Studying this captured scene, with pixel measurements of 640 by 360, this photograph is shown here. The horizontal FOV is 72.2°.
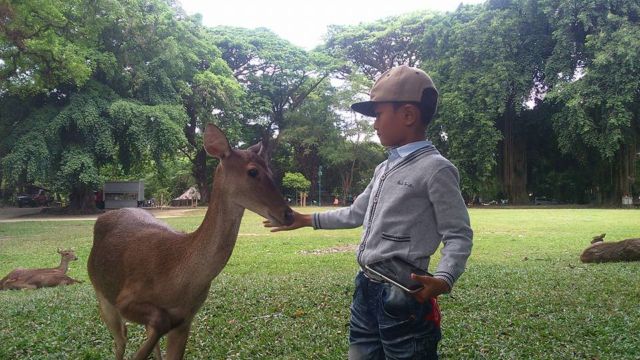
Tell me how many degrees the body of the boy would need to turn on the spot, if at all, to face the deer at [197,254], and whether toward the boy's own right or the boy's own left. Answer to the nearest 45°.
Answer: approximately 45° to the boy's own right

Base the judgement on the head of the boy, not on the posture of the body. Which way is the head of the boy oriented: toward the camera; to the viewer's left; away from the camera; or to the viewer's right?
to the viewer's left

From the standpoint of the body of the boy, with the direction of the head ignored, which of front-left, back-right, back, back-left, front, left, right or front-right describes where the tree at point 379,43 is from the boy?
back-right

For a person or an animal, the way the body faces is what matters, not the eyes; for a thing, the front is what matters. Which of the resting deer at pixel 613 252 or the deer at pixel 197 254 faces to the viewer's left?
the resting deer

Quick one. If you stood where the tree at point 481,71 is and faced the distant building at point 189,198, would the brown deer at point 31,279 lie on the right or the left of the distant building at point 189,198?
left

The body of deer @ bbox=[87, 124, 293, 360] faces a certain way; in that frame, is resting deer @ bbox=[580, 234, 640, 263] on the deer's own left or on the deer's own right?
on the deer's own left

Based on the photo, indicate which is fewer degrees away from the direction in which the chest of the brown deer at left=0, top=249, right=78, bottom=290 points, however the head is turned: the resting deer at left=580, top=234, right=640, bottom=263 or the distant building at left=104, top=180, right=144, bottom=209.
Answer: the resting deer

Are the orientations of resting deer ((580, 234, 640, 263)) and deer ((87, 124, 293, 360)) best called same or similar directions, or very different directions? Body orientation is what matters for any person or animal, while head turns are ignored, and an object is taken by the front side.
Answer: very different directions

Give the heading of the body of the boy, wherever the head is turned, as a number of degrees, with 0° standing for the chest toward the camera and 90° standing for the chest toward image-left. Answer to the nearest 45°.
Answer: approximately 45°

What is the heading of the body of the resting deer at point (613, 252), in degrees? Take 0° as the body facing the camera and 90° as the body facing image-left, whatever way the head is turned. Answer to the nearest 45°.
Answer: approximately 90°

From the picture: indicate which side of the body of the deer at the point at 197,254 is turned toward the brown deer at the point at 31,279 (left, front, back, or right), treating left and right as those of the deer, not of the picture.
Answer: back

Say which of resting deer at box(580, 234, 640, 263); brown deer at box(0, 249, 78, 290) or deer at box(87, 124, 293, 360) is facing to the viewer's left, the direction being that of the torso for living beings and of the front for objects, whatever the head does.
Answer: the resting deer
